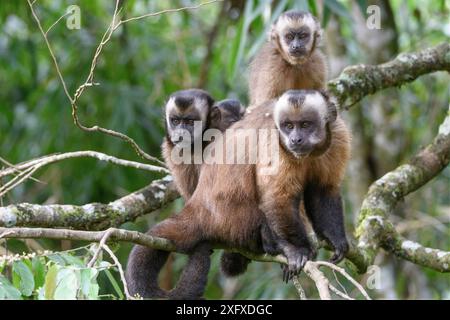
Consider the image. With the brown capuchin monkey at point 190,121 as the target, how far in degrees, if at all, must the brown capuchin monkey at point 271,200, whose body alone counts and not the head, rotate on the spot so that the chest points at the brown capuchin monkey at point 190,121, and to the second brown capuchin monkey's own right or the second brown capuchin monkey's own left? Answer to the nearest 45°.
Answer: approximately 180°

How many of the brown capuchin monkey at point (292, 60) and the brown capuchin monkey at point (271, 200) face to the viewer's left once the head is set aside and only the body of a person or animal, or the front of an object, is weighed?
0

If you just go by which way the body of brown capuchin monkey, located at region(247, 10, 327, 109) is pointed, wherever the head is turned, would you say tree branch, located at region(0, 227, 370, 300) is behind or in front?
in front

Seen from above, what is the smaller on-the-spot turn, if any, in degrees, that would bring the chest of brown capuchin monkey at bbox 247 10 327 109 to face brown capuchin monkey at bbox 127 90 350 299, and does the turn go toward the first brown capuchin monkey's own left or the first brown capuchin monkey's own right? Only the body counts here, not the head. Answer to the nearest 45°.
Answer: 0° — it already faces it

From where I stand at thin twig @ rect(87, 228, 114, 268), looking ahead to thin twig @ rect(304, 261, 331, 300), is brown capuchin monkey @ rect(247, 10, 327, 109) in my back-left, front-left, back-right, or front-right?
front-left

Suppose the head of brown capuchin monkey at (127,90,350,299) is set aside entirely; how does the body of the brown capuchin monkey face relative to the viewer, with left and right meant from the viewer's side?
facing the viewer and to the right of the viewer

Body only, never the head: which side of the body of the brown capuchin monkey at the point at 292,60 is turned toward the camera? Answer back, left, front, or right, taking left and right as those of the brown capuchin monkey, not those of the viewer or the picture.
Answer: front

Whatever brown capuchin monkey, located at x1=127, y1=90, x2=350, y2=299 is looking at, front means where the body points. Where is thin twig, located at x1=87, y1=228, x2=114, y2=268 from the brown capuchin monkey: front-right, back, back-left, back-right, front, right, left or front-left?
right
